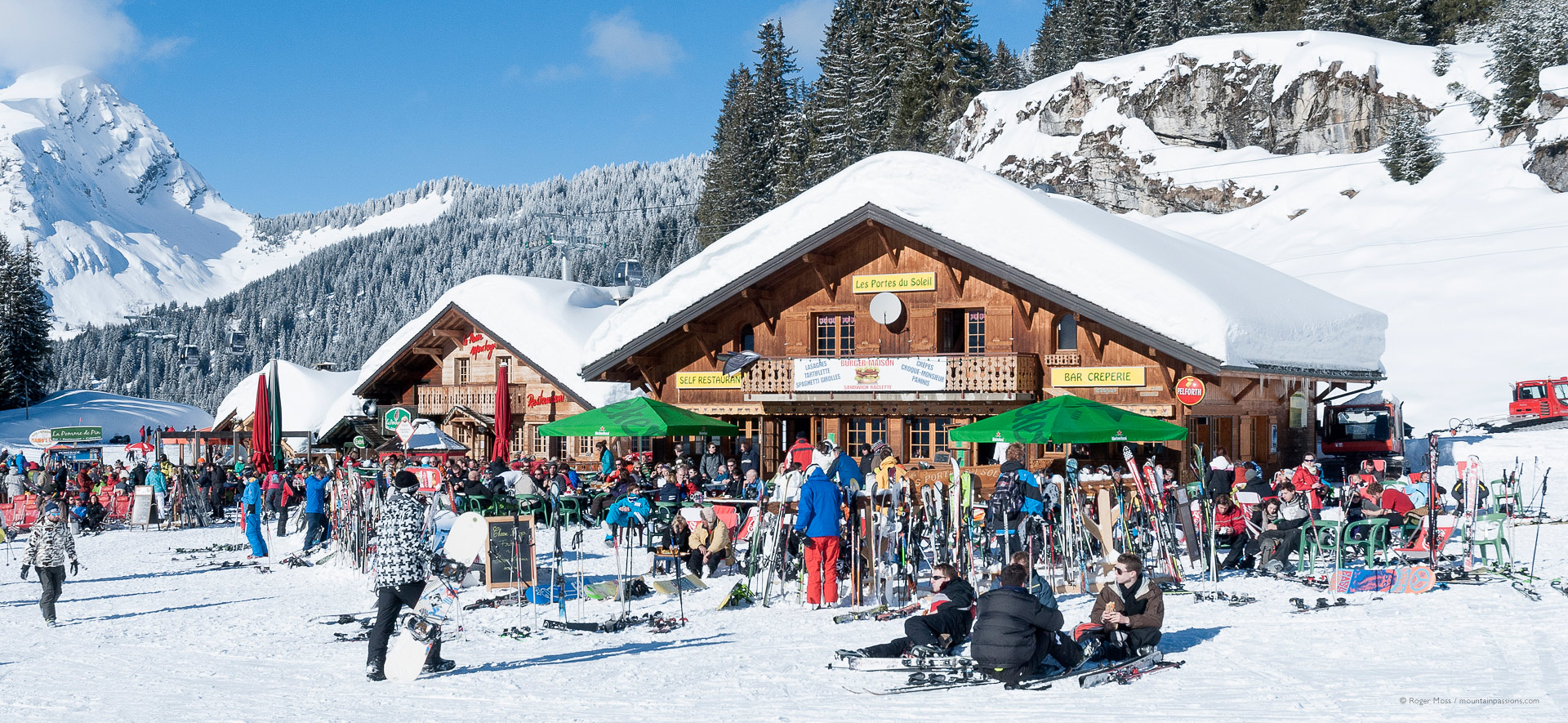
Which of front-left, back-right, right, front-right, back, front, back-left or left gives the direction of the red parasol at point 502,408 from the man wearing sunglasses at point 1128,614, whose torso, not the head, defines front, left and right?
right

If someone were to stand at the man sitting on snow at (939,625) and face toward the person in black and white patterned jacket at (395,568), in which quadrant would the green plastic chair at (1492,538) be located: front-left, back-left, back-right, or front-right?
back-right

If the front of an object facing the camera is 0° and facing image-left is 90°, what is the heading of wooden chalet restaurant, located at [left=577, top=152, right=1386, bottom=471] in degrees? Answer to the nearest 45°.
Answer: approximately 0°

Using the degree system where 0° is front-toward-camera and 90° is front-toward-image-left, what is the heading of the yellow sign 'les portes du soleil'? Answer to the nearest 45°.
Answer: approximately 0°

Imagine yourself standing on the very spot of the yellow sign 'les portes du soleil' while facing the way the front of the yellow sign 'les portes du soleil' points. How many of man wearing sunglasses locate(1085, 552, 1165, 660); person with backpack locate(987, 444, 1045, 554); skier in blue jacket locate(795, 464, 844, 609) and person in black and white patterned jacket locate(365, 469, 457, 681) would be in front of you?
4

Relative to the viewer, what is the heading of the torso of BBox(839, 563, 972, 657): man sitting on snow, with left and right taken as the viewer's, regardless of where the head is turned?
facing to the left of the viewer

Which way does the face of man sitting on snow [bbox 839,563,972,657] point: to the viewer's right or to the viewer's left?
to the viewer's left

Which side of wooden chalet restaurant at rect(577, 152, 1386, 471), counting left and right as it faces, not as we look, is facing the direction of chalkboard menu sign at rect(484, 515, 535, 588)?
front

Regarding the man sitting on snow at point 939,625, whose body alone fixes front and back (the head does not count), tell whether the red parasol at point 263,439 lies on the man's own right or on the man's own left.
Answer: on the man's own right

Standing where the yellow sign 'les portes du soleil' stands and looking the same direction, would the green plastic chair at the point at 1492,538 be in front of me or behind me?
in front

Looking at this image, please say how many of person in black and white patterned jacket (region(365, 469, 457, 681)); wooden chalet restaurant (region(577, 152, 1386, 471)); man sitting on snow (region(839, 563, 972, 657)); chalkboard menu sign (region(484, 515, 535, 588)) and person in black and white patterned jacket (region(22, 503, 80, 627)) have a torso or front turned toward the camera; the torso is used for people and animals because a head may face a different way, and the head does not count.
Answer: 3

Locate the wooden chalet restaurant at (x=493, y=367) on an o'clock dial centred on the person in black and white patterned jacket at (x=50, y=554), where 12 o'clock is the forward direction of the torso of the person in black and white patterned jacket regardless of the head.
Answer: The wooden chalet restaurant is roughly at 7 o'clock from the person in black and white patterned jacket.
